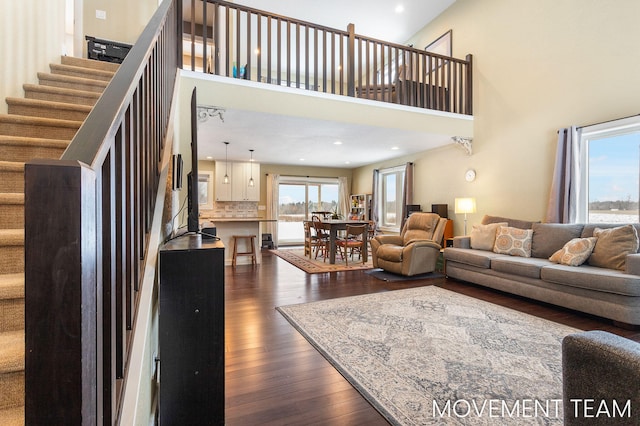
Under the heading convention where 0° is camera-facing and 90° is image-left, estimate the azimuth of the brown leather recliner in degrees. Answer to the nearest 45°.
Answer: approximately 45°

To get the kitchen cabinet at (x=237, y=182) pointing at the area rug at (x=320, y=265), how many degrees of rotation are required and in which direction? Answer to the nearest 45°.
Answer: approximately 45° to its left

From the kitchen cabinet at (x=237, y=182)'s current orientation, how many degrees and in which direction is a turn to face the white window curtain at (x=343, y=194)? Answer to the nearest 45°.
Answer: approximately 90° to its left

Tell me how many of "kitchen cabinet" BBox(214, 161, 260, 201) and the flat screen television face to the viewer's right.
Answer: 1

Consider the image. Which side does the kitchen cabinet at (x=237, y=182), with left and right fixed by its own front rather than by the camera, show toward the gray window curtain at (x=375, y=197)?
left

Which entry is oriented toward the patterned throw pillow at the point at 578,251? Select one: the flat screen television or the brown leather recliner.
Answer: the flat screen television

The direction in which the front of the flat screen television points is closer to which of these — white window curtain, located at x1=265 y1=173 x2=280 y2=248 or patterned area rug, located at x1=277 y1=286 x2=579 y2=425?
the patterned area rug

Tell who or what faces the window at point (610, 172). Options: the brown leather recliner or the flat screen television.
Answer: the flat screen television

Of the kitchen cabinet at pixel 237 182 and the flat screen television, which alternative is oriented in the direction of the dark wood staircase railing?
the kitchen cabinet

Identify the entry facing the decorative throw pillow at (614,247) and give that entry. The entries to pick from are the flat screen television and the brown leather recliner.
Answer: the flat screen television

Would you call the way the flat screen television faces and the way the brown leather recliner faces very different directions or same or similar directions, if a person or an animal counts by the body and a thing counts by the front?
very different directions

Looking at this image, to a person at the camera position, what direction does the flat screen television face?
facing to the right of the viewer
